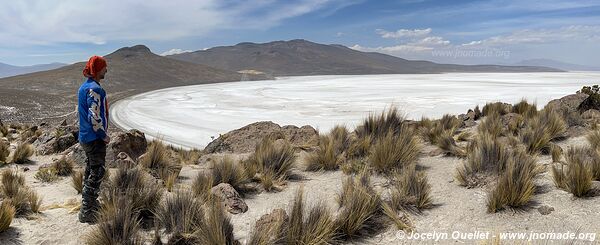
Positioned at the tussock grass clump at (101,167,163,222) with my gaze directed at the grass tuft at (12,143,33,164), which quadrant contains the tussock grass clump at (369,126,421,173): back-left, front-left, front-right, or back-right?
back-right

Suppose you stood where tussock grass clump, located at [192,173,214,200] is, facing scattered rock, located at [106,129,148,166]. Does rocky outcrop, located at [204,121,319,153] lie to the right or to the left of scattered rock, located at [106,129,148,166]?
right

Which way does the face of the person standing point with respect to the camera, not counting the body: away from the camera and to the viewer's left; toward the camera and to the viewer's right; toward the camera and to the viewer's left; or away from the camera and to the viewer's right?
away from the camera and to the viewer's right

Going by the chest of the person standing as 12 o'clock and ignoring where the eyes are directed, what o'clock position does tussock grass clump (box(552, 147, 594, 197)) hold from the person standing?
The tussock grass clump is roughly at 1 o'clock from the person standing.

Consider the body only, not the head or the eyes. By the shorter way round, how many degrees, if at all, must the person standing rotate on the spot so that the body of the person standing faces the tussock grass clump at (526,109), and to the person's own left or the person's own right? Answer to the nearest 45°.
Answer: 0° — they already face it

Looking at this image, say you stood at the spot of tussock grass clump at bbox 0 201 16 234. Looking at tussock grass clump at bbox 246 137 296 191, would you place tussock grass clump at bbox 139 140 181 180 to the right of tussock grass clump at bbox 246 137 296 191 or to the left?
left

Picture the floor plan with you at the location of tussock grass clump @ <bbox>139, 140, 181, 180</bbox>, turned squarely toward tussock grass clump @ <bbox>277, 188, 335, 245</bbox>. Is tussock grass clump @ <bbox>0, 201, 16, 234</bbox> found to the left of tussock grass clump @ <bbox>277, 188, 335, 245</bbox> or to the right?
right

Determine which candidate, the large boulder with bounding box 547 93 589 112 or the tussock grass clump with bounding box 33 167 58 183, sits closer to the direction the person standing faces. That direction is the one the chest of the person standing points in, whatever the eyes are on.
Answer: the large boulder

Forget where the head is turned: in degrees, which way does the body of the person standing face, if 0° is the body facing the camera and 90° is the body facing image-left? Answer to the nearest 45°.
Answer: approximately 270°

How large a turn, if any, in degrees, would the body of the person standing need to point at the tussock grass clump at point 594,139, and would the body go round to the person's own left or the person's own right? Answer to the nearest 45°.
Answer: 0° — they already face it
